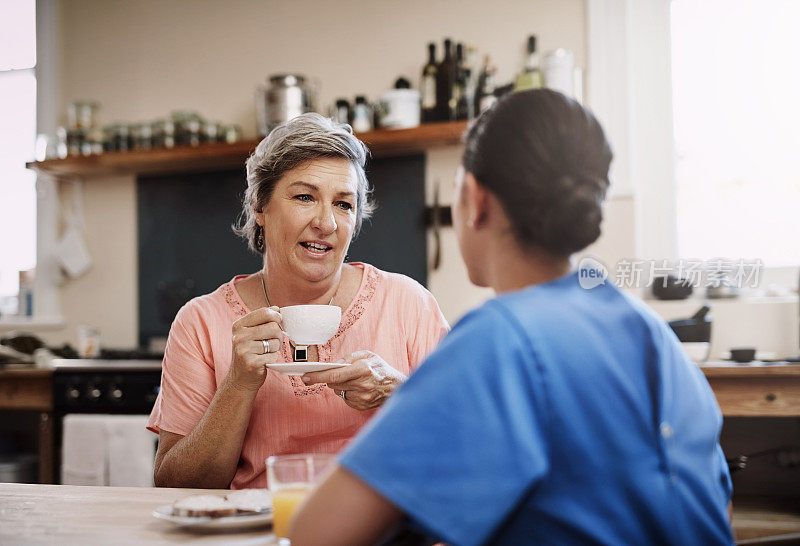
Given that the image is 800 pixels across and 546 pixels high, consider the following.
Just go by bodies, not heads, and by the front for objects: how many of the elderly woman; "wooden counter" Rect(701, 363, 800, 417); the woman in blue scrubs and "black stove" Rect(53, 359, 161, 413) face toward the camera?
3

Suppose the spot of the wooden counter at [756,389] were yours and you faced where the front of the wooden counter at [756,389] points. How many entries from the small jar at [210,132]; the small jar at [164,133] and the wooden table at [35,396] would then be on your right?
3

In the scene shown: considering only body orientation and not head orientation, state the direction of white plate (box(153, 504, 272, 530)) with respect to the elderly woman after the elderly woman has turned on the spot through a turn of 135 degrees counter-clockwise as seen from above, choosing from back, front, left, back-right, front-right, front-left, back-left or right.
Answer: back-right

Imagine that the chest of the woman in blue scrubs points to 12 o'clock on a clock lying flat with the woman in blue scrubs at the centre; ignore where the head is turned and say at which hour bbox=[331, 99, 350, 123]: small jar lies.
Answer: The small jar is roughly at 1 o'clock from the woman in blue scrubs.

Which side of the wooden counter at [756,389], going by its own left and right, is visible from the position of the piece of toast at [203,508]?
front

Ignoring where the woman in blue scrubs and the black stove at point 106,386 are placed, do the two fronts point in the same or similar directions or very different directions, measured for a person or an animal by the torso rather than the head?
very different directions

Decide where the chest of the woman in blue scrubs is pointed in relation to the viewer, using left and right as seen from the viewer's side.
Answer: facing away from the viewer and to the left of the viewer

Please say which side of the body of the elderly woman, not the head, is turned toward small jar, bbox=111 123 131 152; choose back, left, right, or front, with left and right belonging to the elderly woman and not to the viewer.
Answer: back

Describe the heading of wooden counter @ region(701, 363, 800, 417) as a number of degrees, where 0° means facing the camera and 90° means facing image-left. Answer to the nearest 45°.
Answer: approximately 0°

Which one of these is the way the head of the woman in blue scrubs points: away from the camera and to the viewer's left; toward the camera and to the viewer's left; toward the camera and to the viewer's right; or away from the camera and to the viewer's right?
away from the camera and to the viewer's left
